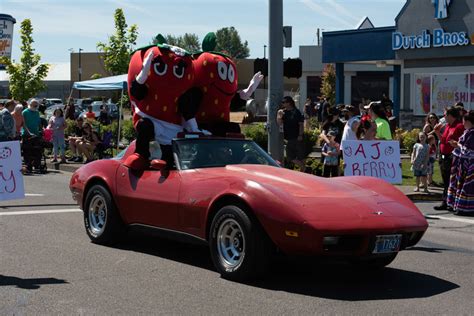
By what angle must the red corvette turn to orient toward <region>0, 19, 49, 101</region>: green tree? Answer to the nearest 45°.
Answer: approximately 135° to its left

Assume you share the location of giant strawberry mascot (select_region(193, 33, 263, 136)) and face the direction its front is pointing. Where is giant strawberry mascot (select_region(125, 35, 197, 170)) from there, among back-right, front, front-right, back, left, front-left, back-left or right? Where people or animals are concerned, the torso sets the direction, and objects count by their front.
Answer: right

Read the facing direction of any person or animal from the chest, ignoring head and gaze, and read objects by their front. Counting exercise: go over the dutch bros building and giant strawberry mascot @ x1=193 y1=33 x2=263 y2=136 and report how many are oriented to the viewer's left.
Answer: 0

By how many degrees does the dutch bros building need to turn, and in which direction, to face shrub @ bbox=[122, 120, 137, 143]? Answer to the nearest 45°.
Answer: approximately 90° to its right

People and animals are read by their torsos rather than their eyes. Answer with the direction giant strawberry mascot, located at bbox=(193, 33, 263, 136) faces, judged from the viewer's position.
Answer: facing the viewer and to the right of the viewer

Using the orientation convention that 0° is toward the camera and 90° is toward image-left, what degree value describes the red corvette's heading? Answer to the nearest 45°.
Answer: approximately 315°

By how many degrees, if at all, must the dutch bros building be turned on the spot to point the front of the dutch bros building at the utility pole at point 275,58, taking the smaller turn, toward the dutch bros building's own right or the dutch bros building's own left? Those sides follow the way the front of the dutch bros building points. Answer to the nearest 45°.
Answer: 0° — it already faces it

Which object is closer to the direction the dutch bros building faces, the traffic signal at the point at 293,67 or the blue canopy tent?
the traffic signal

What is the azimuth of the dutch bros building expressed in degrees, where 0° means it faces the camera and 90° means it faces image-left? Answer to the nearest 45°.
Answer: approximately 0°

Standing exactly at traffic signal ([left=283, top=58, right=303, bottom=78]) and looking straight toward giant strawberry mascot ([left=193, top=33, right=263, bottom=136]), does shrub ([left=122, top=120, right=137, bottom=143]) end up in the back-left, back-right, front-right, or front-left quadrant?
back-right
